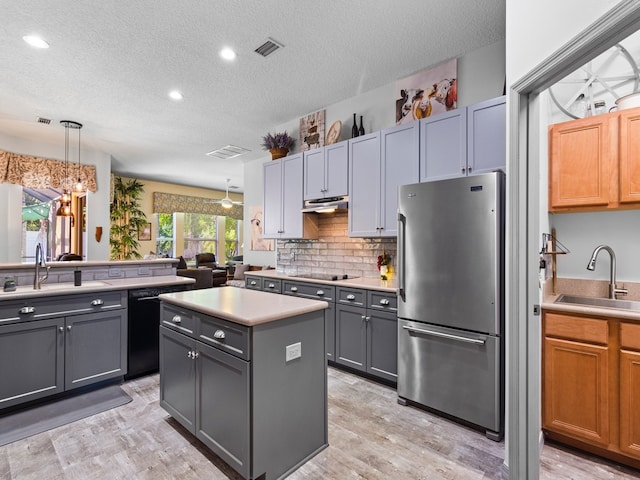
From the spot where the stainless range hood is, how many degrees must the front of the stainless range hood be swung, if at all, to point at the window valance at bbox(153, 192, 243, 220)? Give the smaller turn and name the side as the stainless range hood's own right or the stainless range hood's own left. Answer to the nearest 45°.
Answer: approximately 90° to the stainless range hood's own right

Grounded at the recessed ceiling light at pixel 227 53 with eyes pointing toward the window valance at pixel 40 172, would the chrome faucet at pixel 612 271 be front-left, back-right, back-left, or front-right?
back-right

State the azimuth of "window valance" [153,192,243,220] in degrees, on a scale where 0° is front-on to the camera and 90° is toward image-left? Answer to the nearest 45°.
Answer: approximately 315°

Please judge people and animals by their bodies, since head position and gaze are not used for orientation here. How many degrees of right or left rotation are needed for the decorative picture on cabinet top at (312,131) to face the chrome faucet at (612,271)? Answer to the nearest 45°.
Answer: approximately 90° to its left

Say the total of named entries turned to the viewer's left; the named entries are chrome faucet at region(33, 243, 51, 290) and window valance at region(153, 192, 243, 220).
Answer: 0

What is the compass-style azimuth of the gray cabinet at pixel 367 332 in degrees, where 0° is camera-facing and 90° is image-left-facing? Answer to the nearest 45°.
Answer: approximately 45°

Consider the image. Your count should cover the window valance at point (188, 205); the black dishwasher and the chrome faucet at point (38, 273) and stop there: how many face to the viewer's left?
0

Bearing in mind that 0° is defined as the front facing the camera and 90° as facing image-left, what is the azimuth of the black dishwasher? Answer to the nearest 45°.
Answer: approximately 315°

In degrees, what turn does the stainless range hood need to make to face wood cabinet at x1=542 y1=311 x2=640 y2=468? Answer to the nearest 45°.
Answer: approximately 90° to its left

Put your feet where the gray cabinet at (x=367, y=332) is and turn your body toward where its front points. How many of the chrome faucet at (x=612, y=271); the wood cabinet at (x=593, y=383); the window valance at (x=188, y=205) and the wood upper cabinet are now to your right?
1

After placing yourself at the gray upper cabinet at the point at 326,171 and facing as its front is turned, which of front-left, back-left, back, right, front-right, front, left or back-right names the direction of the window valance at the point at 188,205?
right

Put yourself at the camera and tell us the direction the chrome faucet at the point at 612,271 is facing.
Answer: facing the viewer and to the left of the viewer

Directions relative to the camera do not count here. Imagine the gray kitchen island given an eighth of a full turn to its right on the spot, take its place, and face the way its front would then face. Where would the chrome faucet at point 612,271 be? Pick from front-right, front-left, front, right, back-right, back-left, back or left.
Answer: back

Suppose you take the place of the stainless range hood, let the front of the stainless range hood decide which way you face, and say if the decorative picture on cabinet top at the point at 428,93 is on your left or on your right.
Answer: on your left
